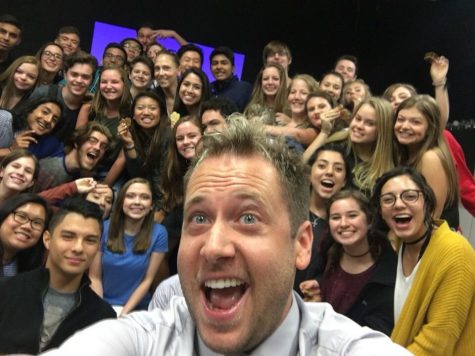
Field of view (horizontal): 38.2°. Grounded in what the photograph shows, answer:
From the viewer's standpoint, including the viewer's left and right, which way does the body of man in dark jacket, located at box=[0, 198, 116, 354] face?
facing the viewer and to the right of the viewer

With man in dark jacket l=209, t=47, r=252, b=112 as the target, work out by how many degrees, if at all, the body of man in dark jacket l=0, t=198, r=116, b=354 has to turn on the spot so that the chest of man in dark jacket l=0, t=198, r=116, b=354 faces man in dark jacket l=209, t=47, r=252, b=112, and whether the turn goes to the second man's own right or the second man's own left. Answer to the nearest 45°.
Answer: approximately 90° to the second man's own left

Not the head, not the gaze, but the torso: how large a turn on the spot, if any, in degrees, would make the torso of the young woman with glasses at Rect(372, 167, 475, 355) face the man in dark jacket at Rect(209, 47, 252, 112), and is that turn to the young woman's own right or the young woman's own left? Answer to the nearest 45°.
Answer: approximately 90° to the young woman's own right

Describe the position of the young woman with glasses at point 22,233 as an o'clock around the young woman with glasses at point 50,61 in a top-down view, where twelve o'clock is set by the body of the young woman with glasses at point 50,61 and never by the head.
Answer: the young woman with glasses at point 22,233 is roughly at 12 o'clock from the young woman with glasses at point 50,61.

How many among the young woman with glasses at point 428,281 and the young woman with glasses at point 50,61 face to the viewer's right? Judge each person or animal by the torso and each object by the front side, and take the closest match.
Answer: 0

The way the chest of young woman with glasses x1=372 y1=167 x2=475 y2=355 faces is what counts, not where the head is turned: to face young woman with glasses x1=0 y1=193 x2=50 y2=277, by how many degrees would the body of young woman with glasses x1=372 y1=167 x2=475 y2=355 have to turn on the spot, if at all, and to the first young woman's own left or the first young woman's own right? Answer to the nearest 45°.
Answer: approximately 45° to the first young woman's own right

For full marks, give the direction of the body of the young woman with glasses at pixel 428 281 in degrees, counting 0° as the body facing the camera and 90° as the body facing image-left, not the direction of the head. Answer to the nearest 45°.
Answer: approximately 45°

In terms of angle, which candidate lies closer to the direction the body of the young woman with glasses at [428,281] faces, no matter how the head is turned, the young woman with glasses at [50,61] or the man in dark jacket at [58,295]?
the man in dark jacket

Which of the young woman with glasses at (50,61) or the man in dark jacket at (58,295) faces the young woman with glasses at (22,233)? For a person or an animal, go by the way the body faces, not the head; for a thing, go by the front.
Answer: the young woman with glasses at (50,61)
